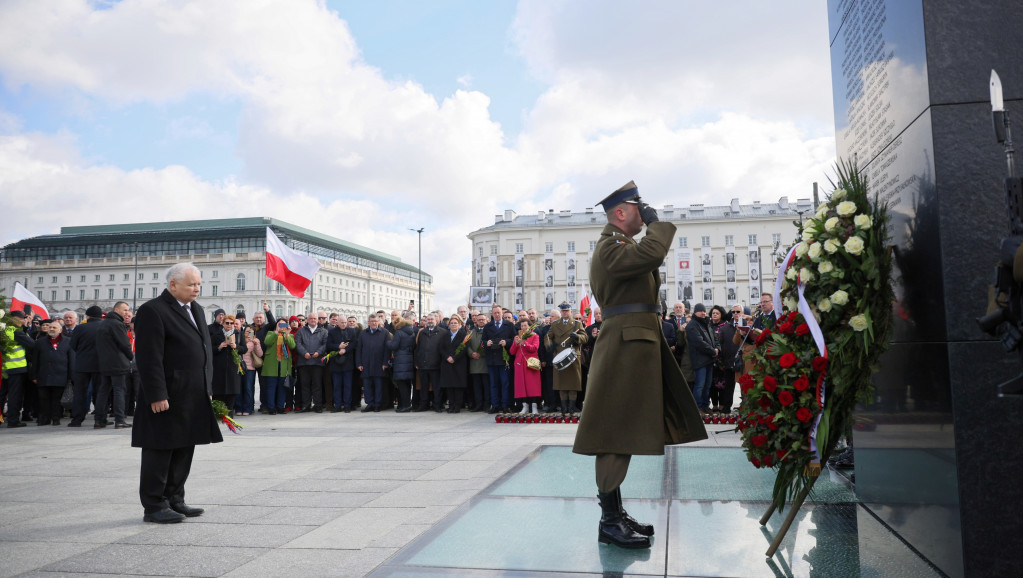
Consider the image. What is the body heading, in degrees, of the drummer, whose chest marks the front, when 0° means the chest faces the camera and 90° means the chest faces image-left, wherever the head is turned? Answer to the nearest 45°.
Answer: approximately 0°

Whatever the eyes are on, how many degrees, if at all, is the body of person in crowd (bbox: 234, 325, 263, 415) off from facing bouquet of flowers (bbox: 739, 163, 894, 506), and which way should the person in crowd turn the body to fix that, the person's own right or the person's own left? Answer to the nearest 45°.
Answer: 0° — they already face it

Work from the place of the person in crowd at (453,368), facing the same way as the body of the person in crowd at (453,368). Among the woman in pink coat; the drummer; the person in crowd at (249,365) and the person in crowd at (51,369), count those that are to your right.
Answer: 2

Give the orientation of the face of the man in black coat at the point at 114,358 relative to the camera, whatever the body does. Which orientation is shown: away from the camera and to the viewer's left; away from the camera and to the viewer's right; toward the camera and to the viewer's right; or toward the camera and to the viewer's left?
toward the camera and to the viewer's right

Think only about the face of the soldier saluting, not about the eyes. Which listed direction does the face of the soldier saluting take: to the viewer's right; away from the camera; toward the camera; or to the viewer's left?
to the viewer's right

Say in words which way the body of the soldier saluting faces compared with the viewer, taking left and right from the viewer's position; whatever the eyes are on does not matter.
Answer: facing to the right of the viewer

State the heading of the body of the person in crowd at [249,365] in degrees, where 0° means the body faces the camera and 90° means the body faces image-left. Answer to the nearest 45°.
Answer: approximately 0°

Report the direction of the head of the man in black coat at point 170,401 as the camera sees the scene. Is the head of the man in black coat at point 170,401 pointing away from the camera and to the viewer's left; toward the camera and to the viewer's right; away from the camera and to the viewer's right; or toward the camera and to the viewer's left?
toward the camera and to the viewer's right

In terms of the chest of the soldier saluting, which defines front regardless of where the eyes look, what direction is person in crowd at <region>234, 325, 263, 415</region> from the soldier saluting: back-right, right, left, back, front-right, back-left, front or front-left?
back-left

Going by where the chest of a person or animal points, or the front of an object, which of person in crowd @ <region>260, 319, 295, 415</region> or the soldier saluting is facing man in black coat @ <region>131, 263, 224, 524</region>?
the person in crowd
